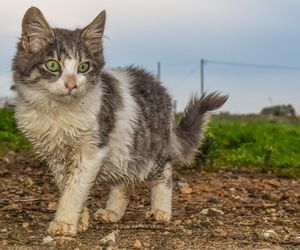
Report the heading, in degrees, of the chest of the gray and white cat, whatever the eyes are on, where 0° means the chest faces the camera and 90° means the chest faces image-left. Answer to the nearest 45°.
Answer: approximately 45°
